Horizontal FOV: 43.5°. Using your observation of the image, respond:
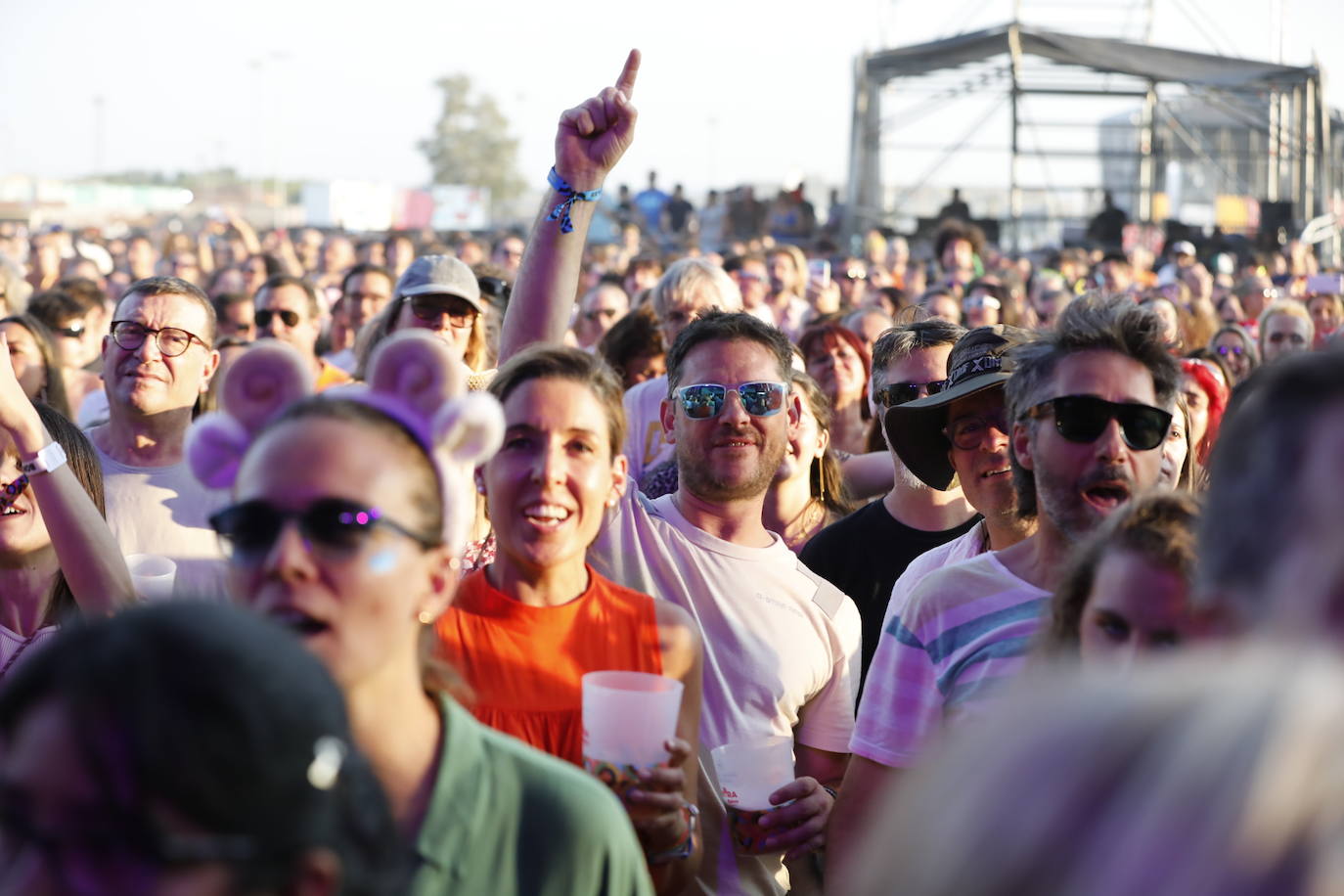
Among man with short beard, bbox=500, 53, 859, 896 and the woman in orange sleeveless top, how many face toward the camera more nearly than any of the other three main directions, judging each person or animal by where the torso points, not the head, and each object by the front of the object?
2

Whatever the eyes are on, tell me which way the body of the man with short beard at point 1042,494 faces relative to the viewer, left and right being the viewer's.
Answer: facing the viewer and to the right of the viewer

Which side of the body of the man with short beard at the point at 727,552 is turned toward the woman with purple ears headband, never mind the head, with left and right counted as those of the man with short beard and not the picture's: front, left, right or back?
front

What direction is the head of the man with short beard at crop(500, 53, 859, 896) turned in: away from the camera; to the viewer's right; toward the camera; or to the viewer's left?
toward the camera

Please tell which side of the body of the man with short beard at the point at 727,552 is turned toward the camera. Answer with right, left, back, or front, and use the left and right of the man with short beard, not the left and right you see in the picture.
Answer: front

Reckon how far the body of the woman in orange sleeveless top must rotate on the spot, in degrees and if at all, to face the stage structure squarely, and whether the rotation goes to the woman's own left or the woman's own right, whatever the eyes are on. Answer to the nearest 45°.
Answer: approximately 180°

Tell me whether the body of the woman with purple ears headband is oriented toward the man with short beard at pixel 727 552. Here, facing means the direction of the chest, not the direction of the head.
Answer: no

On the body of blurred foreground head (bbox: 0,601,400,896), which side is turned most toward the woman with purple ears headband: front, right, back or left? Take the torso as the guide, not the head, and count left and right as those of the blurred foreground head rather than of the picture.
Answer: back

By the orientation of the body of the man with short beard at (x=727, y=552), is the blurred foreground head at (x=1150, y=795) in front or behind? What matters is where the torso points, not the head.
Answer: in front

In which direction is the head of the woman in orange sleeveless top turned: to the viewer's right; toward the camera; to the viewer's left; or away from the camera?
toward the camera

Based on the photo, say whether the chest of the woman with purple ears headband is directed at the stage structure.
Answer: no

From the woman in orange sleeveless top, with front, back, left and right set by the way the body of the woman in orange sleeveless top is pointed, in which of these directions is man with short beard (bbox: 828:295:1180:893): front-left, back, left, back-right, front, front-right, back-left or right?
left

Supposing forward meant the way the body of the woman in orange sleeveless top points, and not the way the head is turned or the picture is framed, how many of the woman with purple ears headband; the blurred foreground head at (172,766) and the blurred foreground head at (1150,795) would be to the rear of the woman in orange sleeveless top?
0

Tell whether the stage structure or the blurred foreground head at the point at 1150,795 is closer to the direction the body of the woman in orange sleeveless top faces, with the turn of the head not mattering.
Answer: the blurred foreground head

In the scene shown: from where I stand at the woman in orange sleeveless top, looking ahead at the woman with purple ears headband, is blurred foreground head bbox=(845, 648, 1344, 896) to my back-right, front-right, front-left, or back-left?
front-left
